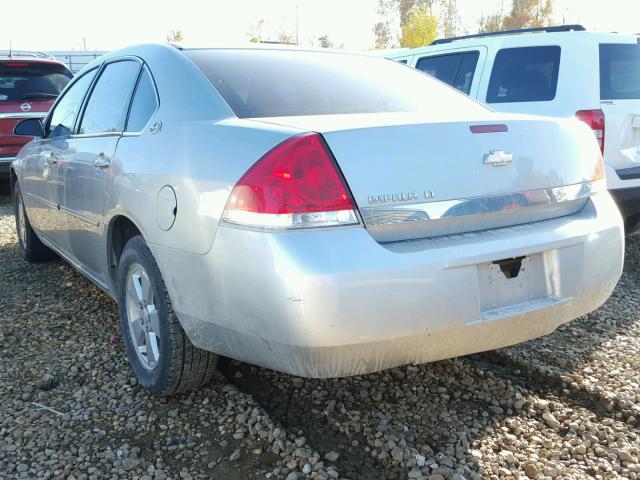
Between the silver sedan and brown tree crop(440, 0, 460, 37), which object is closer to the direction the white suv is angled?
the brown tree

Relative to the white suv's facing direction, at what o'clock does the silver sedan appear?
The silver sedan is roughly at 8 o'clock from the white suv.

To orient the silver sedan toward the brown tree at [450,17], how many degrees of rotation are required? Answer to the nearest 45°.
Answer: approximately 45° to its right

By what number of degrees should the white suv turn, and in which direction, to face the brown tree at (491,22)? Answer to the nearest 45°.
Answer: approximately 45° to its right

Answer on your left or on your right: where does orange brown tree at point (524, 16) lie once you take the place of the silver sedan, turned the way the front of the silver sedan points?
on your right
